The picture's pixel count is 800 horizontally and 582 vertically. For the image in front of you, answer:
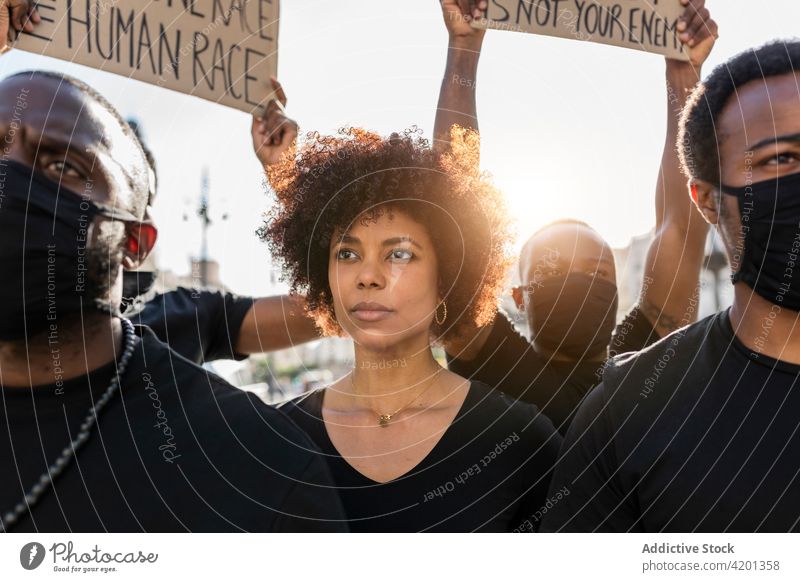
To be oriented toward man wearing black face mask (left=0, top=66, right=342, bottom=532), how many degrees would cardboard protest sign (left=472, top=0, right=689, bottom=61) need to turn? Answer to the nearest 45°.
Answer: approximately 45° to its right

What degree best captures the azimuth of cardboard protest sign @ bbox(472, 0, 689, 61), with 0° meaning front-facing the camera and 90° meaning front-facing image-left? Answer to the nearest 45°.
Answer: approximately 0°
